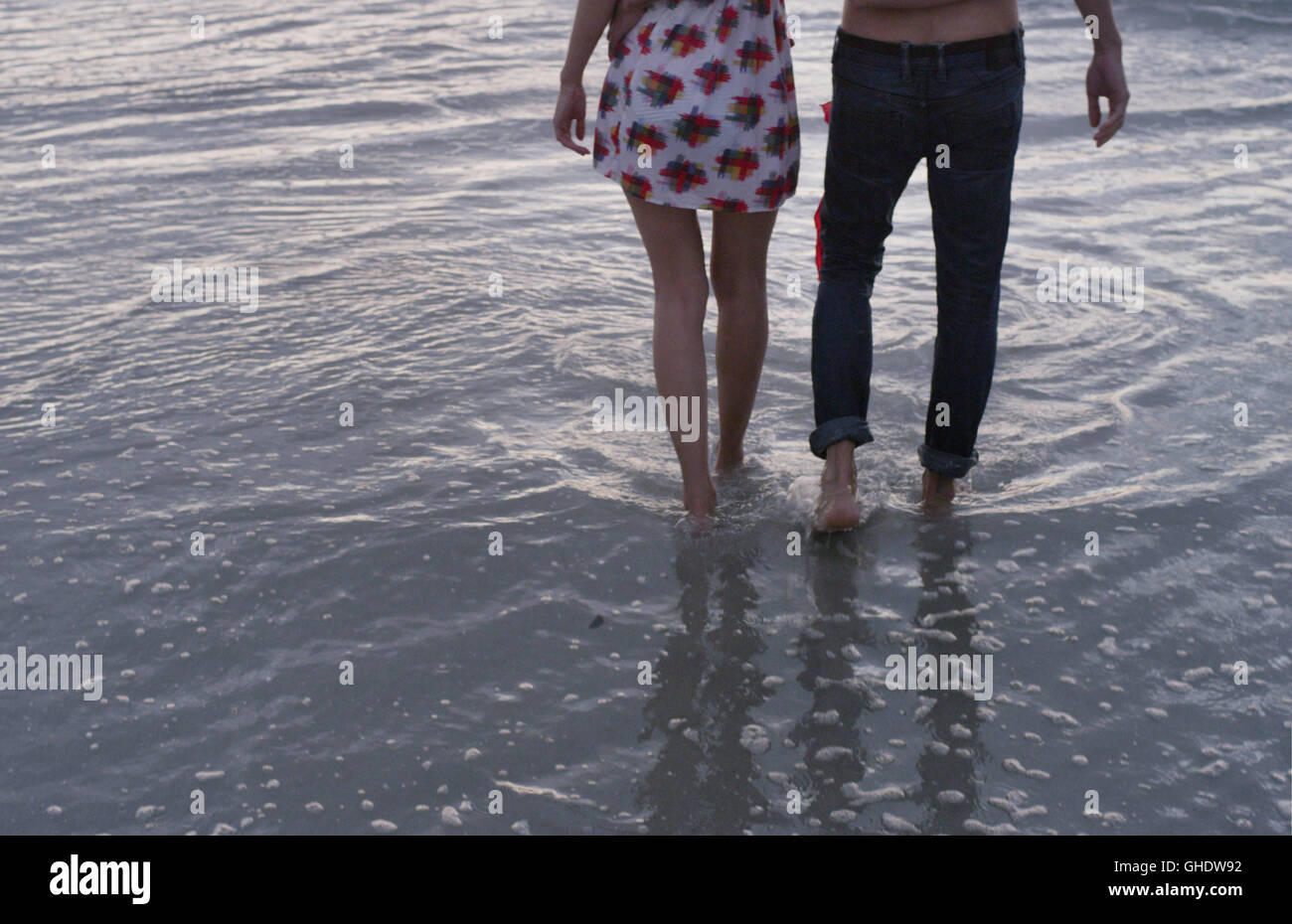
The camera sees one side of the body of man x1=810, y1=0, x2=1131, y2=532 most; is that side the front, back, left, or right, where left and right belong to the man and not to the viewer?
back

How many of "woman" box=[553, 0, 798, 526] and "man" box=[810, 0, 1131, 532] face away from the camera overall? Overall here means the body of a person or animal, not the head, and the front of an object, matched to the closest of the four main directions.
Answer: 2

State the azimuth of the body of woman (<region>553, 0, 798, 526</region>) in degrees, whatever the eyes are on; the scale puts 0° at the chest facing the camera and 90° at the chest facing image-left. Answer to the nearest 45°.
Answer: approximately 180°
